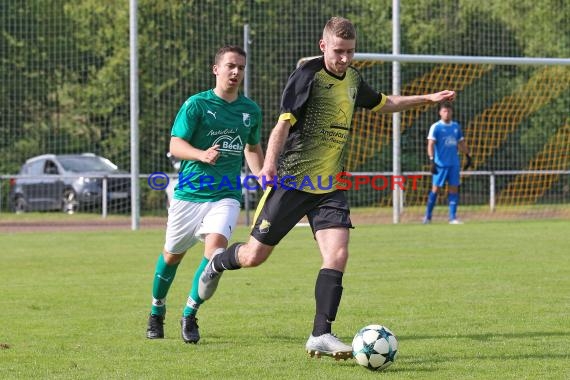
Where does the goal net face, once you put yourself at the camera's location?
facing the viewer

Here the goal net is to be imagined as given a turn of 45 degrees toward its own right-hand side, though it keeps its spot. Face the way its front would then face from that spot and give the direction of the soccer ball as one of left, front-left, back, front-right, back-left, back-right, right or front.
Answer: front-left

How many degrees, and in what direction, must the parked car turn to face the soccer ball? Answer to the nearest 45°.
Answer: approximately 45° to its right

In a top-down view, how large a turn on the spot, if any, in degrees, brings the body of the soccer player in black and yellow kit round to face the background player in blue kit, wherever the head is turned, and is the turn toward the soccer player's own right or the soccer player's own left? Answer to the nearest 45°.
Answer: approximately 135° to the soccer player's own left

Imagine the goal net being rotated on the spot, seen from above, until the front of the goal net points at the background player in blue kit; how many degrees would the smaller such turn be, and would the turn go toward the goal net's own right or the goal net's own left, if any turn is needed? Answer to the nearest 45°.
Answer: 0° — it already faces them

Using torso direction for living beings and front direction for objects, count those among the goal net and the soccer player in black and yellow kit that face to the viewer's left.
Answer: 0

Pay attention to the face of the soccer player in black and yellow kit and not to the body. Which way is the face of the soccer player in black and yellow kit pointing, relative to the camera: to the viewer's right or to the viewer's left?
to the viewer's right

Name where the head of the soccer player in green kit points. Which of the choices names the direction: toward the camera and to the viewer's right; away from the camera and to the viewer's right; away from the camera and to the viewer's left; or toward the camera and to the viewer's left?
toward the camera and to the viewer's right

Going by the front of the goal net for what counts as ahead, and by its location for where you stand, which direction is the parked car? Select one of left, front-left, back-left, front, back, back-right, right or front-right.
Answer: right

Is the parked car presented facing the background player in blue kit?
yes
